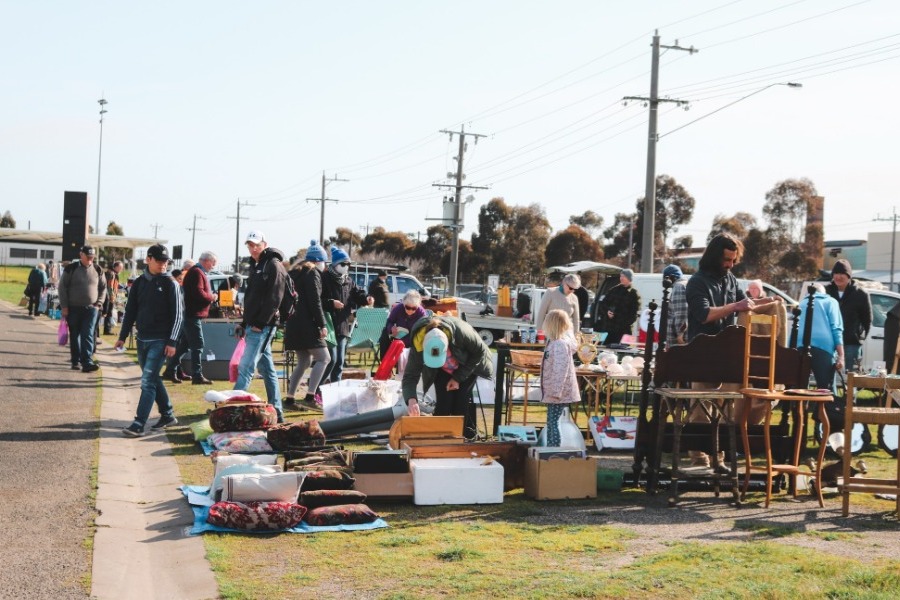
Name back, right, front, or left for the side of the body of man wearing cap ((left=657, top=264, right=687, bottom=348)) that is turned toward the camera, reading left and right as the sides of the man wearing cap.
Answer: left

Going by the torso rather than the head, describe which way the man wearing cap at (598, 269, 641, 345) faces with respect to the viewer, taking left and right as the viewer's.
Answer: facing the viewer and to the left of the viewer

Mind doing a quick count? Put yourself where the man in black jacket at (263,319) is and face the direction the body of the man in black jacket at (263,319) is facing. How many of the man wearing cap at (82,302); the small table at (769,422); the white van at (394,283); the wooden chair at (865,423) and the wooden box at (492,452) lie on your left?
3

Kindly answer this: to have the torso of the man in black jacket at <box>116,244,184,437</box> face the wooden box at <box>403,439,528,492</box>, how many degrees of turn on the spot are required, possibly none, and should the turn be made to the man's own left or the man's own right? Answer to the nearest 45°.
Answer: approximately 90° to the man's own left

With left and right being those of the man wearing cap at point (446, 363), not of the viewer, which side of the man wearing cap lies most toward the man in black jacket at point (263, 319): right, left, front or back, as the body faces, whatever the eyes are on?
right

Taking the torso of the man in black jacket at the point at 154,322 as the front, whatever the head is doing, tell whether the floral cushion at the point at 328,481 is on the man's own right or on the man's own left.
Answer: on the man's own left

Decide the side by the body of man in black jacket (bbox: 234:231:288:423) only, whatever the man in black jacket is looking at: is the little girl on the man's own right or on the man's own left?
on the man's own left

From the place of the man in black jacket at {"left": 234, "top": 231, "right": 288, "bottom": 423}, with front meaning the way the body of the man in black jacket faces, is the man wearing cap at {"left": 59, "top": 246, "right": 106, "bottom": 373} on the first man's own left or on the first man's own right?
on the first man's own right

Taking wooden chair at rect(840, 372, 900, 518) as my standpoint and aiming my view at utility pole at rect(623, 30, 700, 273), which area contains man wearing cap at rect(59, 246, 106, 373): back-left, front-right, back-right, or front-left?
front-left

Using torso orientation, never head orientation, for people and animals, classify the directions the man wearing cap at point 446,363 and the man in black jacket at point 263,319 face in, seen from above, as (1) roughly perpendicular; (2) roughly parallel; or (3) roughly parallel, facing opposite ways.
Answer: roughly parallel

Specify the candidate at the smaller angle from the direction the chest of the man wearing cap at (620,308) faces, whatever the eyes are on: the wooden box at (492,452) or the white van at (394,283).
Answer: the wooden box

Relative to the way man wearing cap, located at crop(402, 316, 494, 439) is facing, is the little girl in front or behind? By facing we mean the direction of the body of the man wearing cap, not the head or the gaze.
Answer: behind
